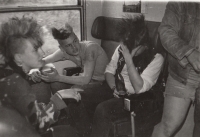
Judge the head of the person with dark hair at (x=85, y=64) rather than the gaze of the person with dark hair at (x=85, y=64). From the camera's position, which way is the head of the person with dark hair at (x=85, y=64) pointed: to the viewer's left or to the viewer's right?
to the viewer's left

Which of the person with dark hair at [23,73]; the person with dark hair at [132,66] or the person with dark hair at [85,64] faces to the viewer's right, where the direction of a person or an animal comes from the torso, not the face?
the person with dark hair at [23,73]

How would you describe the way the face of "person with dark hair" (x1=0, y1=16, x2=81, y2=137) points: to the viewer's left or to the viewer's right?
to the viewer's right

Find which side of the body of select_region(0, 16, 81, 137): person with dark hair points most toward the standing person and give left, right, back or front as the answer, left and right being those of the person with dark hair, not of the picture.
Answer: front

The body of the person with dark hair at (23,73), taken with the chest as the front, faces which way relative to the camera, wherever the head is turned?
to the viewer's right

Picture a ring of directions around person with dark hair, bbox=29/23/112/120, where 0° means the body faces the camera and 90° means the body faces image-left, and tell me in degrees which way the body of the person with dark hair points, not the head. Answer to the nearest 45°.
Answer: approximately 45°
